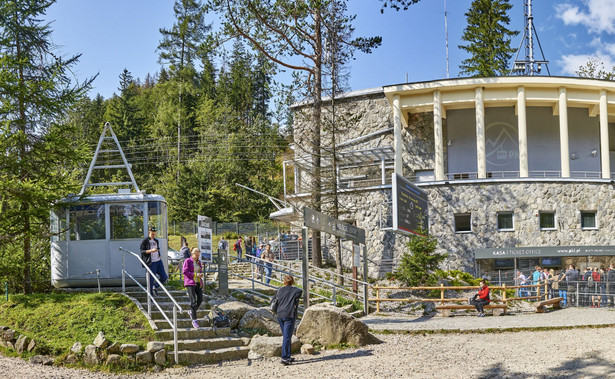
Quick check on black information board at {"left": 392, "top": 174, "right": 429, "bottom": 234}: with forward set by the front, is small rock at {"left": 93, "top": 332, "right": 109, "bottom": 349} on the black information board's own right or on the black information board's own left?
on the black information board's own right

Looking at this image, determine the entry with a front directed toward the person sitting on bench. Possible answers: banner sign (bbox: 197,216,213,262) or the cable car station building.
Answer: the cable car station building

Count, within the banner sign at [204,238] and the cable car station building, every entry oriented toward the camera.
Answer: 2

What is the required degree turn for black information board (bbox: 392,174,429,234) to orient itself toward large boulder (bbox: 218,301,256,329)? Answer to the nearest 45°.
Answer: approximately 45° to its right

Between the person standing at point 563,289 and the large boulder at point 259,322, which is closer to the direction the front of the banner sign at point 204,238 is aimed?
the large boulder

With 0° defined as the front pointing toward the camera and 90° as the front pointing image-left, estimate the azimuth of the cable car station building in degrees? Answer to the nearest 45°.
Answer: approximately 0°

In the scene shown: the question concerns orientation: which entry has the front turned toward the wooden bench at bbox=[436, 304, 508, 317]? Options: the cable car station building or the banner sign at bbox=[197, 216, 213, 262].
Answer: the cable car station building

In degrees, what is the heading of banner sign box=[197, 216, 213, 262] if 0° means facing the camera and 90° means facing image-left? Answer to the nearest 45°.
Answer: approximately 0°

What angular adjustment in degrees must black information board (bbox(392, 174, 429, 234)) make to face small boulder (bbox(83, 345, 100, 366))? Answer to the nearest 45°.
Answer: approximately 45° to its right

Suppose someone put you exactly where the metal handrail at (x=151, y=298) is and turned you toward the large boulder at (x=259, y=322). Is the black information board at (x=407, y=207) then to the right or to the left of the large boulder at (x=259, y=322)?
left

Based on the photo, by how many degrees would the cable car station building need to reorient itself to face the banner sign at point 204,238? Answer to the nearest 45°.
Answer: approximately 45° to its right

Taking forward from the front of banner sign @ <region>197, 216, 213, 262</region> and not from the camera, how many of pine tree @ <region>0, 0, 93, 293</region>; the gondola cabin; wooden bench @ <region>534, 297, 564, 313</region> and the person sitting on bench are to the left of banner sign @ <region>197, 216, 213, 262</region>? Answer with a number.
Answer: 2

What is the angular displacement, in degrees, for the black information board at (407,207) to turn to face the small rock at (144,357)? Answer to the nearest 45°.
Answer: approximately 45° to its right

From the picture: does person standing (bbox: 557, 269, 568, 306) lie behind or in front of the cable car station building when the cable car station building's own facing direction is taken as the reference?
in front
